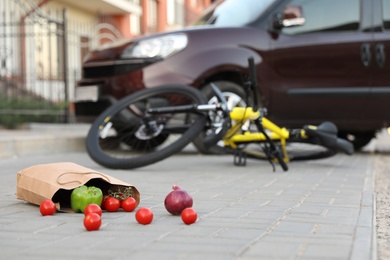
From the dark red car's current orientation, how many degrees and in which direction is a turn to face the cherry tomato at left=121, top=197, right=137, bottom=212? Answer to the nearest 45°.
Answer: approximately 45° to its left

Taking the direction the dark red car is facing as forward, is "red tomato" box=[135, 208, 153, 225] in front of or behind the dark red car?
in front

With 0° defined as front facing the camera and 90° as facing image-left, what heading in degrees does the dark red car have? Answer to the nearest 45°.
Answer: approximately 45°

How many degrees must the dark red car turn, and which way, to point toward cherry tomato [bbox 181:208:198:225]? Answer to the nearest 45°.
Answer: approximately 45° to its left

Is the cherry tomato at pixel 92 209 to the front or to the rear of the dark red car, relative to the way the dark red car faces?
to the front
